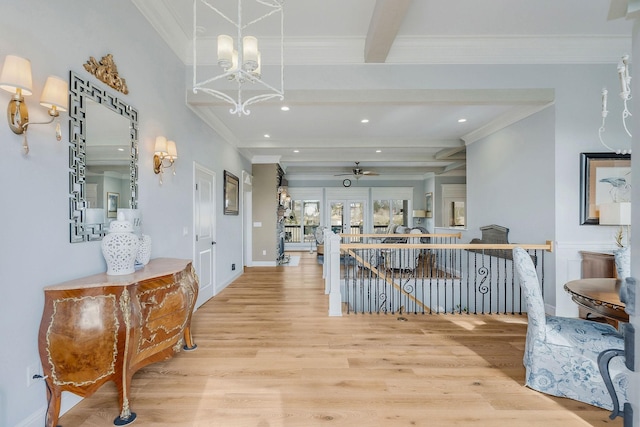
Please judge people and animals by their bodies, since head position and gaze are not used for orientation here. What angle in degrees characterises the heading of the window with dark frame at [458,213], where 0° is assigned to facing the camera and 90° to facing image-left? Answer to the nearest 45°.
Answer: approximately 0°

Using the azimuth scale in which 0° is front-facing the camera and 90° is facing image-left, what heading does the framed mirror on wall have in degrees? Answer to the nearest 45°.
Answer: approximately 315°

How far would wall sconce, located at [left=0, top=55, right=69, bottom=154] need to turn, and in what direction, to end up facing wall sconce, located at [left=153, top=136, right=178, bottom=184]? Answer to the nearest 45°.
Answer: approximately 90° to its left
